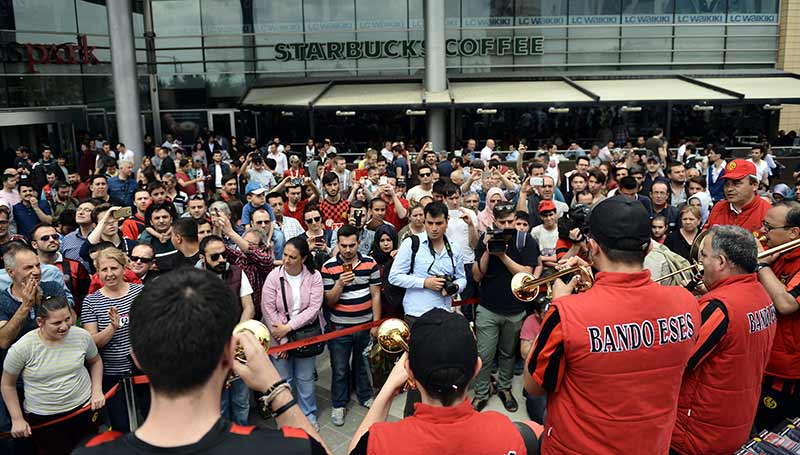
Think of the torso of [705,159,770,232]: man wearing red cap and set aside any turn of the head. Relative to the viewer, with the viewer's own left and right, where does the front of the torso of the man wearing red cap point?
facing the viewer and to the left of the viewer

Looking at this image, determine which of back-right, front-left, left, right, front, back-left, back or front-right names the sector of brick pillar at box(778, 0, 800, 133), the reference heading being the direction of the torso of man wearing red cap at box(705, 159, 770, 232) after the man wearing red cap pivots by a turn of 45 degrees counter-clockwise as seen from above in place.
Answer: back

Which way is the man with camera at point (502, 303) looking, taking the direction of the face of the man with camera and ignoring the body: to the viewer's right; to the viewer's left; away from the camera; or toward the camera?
toward the camera

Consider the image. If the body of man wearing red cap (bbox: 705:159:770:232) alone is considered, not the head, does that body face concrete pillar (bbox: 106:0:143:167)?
no

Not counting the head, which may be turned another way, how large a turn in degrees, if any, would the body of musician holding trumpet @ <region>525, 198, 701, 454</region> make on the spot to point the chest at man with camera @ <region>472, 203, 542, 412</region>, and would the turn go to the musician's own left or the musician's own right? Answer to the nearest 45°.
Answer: approximately 45° to the musician's own right

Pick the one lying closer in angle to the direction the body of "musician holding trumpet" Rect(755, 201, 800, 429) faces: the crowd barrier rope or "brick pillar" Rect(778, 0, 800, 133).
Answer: the crowd barrier rope

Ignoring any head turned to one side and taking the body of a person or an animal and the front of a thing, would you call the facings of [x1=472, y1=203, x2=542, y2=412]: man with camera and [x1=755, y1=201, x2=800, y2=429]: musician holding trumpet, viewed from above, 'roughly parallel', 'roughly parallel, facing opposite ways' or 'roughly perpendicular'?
roughly perpendicular

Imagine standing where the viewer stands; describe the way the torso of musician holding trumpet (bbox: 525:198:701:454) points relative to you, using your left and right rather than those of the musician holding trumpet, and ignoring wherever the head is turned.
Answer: facing away from the viewer and to the left of the viewer

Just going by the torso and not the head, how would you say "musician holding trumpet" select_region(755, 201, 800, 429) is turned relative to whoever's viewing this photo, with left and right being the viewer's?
facing to the left of the viewer

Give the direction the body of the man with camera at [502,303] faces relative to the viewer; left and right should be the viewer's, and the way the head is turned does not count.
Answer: facing the viewer

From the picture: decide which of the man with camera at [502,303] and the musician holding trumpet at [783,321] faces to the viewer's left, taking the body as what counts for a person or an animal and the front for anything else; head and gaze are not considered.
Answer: the musician holding trumpet

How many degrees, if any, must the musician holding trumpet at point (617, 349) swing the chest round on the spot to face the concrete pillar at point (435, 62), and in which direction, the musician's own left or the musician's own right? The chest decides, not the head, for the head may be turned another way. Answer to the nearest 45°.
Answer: approximately 45° to the musician's own right

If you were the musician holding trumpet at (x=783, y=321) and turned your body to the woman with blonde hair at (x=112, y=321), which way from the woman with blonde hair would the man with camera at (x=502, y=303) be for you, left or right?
right

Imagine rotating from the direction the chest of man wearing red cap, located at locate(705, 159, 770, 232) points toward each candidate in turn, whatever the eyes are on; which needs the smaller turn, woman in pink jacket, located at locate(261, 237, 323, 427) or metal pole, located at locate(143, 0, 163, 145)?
the woman in pink jacket

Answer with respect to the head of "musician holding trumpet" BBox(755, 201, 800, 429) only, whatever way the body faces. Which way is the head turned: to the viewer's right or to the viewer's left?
to the viewer's left

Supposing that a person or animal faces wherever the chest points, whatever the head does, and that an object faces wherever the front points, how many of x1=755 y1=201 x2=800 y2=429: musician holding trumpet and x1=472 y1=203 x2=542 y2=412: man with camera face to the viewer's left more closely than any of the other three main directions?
1

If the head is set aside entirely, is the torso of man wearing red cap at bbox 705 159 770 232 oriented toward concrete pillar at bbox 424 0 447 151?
no

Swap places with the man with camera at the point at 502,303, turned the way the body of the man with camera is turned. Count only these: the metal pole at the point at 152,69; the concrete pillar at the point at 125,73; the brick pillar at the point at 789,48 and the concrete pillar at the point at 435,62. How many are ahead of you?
0
